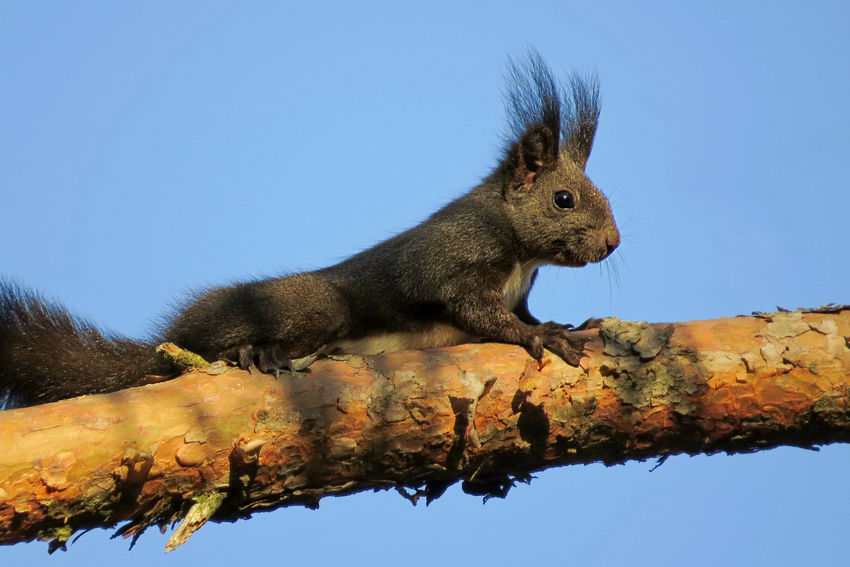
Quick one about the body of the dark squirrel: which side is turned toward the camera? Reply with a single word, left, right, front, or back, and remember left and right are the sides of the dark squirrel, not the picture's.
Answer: right
